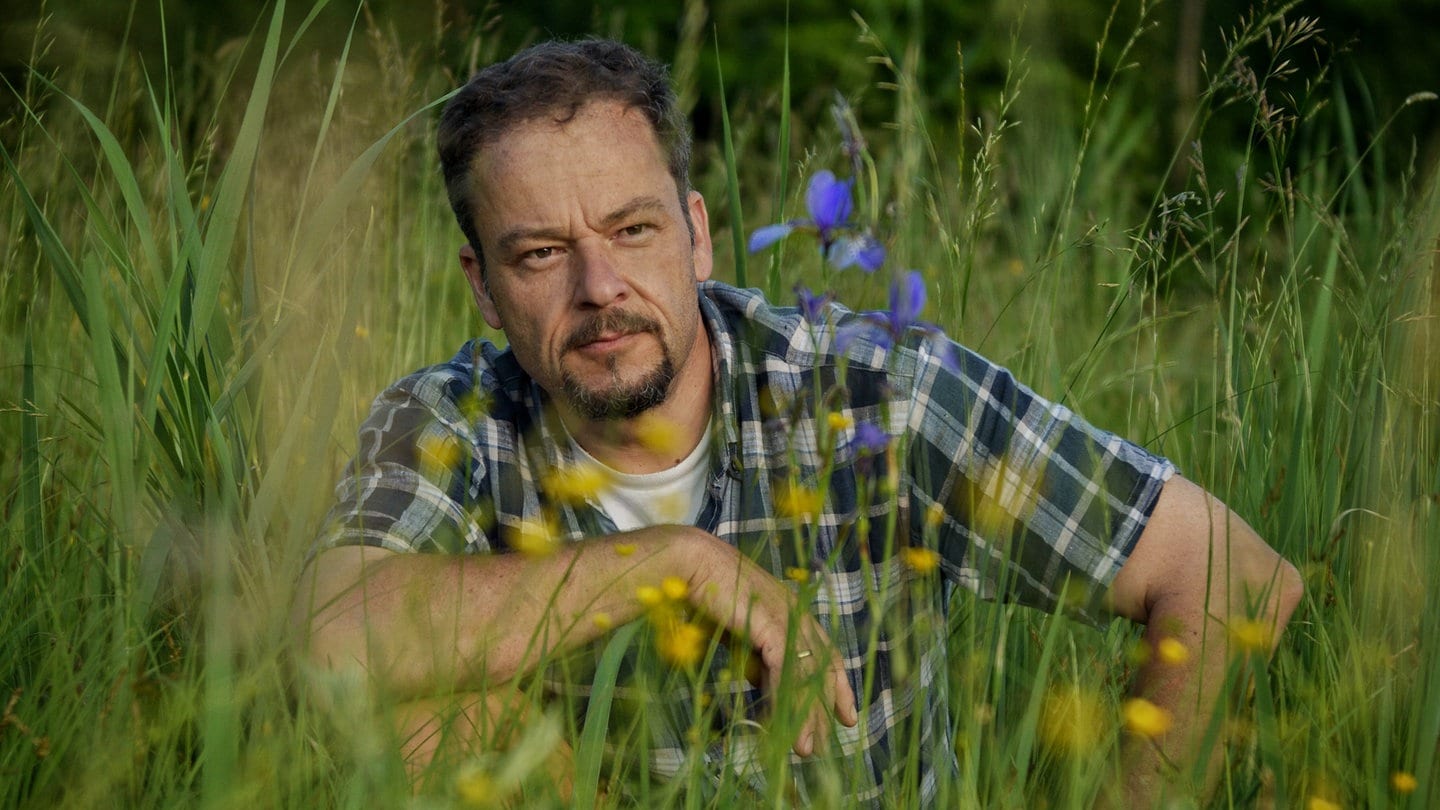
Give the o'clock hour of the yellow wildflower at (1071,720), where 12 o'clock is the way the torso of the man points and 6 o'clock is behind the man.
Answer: The yellow wildflower is roughly at 10 o'clock from the man.

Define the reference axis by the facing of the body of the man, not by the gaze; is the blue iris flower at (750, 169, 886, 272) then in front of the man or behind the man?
in front

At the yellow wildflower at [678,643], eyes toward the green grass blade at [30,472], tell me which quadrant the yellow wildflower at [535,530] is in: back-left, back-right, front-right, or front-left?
front-right

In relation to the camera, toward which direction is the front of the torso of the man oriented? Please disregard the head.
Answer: toward the camera

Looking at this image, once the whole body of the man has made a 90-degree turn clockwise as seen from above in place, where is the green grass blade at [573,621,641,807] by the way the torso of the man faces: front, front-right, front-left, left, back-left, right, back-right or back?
left

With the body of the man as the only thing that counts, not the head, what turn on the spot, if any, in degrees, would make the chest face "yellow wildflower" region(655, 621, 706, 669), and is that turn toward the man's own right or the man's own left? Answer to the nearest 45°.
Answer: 0° — they already face it

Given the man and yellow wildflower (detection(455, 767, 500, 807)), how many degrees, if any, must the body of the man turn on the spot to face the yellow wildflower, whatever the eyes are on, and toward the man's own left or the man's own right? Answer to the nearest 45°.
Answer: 0° — they already face it

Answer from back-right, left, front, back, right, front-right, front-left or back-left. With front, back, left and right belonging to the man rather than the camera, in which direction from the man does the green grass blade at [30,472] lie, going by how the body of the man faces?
right

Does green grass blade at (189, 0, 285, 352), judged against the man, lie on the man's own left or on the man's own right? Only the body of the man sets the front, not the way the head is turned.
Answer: on the man's own right
